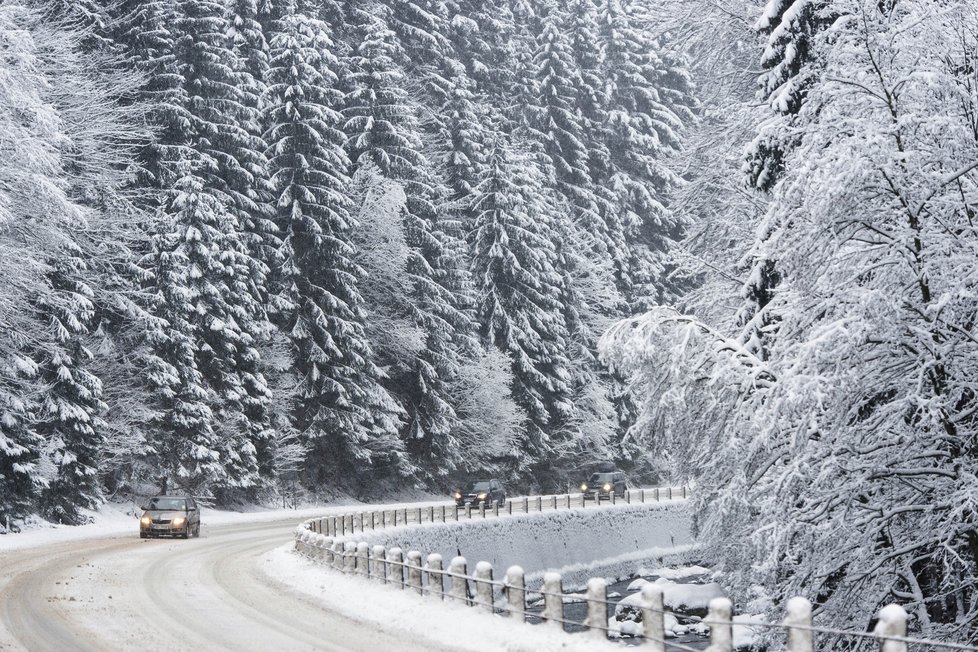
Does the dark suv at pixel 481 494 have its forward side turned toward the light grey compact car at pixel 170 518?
yes

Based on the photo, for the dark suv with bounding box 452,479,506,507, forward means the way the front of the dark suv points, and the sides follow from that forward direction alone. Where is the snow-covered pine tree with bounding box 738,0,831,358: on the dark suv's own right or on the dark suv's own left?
on the dark suv's own left

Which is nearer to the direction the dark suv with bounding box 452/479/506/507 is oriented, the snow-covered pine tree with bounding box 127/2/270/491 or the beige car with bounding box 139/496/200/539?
the beige car

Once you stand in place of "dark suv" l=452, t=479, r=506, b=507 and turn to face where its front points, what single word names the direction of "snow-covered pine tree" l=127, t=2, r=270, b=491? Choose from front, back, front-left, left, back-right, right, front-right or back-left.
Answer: front-right

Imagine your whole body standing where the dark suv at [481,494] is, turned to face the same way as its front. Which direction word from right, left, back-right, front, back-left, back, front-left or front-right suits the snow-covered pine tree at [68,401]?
front

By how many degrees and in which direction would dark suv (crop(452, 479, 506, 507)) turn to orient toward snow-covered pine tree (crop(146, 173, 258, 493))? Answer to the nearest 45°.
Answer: approximately 45° to its right
